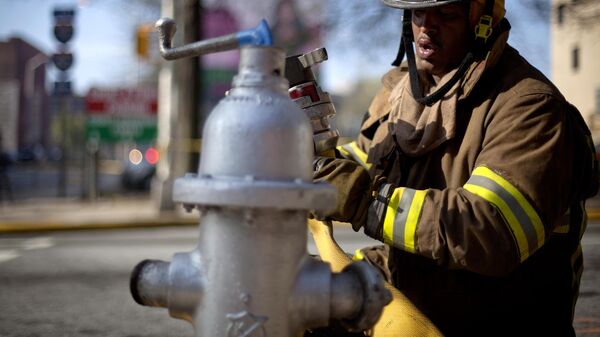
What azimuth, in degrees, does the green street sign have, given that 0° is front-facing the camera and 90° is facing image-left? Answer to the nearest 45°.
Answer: approximately 0°

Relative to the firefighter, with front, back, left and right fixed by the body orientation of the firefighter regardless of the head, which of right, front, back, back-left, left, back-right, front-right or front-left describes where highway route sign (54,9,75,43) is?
right

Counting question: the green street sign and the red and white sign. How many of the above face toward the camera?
2

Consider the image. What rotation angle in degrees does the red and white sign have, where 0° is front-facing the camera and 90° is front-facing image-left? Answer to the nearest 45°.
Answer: approximately 0°

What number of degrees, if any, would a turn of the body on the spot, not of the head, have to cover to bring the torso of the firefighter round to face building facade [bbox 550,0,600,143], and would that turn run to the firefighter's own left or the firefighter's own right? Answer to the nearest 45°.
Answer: approximately 135° to the firefighter's own right

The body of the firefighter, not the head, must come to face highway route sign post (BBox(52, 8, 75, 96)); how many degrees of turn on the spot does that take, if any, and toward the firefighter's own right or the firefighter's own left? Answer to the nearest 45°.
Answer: approximately 90° to the firefighter's own right

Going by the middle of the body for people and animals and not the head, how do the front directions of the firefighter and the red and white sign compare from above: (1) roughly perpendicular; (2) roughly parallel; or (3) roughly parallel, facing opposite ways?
roughly perpendicular
